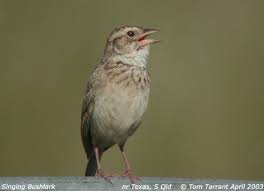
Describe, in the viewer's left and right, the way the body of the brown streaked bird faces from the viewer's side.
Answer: facing the viewer and to the right of the viewer
